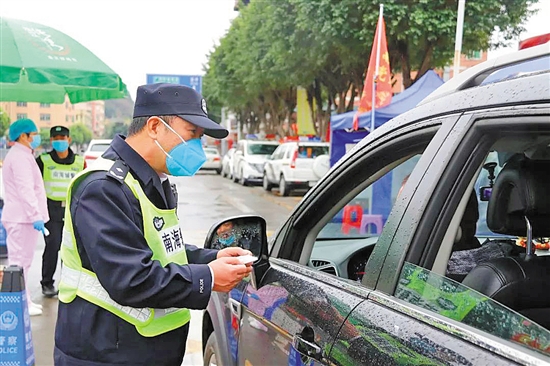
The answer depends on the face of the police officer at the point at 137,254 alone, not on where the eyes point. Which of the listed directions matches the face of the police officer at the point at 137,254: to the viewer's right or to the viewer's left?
to the viewer's right

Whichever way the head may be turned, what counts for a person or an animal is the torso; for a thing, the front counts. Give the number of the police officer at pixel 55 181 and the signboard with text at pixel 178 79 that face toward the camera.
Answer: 2

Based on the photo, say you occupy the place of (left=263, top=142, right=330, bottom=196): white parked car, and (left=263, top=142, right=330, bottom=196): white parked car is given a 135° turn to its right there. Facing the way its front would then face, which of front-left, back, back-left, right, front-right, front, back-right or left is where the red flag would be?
right

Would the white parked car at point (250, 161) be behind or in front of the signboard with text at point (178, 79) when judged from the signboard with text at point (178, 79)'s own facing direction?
in front

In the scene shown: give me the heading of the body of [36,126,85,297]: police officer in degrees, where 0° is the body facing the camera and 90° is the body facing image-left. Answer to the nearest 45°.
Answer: approximately 0°

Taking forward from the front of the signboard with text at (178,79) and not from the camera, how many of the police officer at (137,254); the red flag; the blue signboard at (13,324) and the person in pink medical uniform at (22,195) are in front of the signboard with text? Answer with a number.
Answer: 4

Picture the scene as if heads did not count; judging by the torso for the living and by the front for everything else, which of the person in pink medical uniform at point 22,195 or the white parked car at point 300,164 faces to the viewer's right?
the person in pink medical uniform

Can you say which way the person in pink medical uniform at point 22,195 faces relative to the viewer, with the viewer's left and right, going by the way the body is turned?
facing to the right of the viewer
